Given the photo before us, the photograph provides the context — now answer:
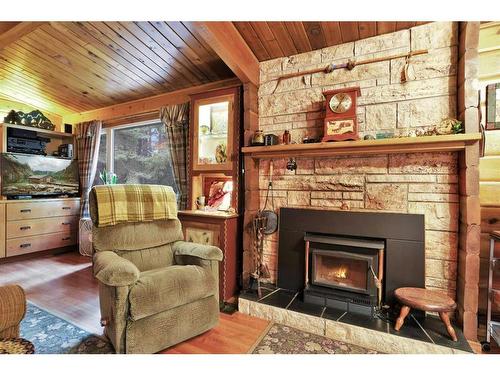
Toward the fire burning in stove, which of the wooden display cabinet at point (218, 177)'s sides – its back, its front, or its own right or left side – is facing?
left

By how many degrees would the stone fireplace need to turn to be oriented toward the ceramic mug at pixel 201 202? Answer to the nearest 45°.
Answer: approximately 45° to its right

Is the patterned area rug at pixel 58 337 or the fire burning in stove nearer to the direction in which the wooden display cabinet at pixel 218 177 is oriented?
the patterned area rug

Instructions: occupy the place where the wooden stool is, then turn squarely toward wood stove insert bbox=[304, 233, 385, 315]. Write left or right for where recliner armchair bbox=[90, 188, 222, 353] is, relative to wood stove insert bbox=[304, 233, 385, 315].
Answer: left

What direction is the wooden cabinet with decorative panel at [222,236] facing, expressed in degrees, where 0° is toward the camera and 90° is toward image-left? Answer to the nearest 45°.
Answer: approximately 45°

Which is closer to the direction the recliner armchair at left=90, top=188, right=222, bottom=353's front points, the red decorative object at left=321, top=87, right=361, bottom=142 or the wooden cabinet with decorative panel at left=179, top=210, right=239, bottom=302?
the red decorative object
